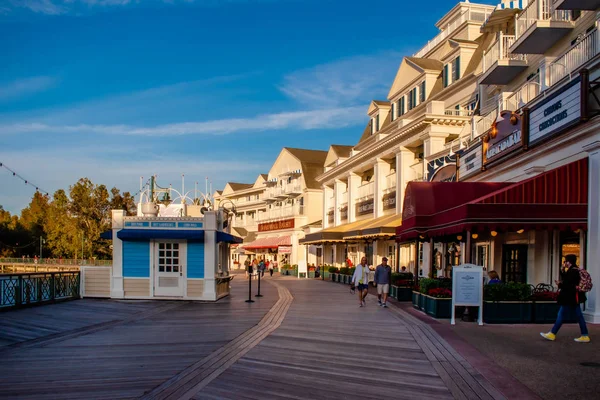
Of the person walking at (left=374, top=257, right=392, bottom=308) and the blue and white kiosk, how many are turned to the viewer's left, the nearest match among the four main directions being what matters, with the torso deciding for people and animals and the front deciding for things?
0

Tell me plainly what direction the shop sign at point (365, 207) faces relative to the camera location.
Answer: facing the viewer and to the left of the viewer

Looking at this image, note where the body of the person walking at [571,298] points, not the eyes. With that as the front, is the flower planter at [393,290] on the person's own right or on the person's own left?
on the person's own right

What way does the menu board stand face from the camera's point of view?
toward the camera

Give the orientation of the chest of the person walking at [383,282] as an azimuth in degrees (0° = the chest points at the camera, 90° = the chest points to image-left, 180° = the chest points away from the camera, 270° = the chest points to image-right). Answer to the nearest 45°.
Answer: approximately 0°

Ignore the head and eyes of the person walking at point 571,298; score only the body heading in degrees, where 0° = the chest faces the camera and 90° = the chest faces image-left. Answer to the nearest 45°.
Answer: approximately 90°

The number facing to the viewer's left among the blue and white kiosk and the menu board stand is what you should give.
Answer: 0

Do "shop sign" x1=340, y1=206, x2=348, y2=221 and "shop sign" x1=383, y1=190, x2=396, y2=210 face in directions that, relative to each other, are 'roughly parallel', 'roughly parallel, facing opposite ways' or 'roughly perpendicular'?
roughly parallel

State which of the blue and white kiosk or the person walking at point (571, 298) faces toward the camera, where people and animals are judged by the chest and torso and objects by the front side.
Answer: the blue and white kiosk

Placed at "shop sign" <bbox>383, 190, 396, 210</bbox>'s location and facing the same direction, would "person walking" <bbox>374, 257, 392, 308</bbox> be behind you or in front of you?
in front

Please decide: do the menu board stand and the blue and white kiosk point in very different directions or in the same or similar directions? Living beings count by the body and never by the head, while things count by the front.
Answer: same or similar directions

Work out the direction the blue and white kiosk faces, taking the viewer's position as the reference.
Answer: facing the viewer

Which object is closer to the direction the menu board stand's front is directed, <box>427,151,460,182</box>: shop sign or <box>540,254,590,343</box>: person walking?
the person walking
